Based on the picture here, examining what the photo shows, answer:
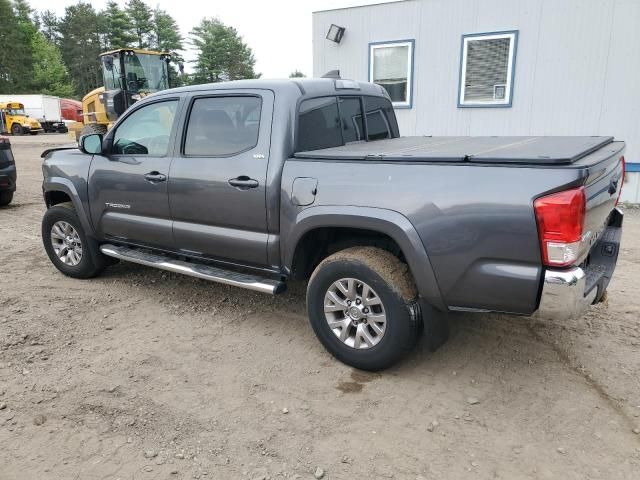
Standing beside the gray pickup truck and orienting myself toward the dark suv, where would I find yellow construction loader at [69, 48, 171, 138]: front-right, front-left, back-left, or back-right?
front-right

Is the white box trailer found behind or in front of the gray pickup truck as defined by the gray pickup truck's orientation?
in front

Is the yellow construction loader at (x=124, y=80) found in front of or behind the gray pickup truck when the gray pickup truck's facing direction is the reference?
in front

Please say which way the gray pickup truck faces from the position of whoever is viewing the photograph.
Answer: facing away from the viewer and to the left of the viewer

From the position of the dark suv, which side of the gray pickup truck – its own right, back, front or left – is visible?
front
